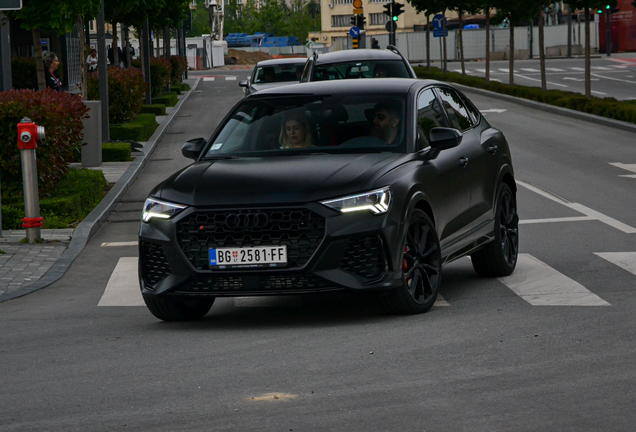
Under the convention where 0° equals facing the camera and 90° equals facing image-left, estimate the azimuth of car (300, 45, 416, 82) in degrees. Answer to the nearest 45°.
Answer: approximately 0°

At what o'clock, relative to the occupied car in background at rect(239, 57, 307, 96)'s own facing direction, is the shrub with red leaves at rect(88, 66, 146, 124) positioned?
The shrub with red leaves is roughly at 2 o'clock from the occupied car in background.

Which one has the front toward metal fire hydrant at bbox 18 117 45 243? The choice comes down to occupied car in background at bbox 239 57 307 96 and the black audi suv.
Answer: the occupied car in background

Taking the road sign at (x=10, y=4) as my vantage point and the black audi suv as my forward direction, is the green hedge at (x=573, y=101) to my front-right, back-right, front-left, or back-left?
back-left

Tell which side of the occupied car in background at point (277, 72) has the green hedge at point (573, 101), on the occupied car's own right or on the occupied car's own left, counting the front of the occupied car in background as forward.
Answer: on the occupied car's own left

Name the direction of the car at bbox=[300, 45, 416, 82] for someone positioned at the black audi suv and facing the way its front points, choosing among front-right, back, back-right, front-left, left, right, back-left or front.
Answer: back-right

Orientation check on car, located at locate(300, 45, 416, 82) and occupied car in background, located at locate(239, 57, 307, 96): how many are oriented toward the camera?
2

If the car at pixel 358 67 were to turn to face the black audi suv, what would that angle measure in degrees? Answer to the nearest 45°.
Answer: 0° — it already faces it

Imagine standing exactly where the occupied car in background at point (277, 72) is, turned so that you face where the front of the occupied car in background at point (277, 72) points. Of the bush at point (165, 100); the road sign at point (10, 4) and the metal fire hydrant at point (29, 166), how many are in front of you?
2

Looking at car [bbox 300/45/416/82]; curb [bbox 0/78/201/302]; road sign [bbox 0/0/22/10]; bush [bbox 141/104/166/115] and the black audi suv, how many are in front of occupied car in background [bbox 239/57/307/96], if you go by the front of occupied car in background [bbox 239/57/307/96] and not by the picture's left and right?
4

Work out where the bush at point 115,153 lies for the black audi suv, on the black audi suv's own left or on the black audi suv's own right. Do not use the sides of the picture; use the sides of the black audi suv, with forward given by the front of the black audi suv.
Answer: on the black audi suv's own right
